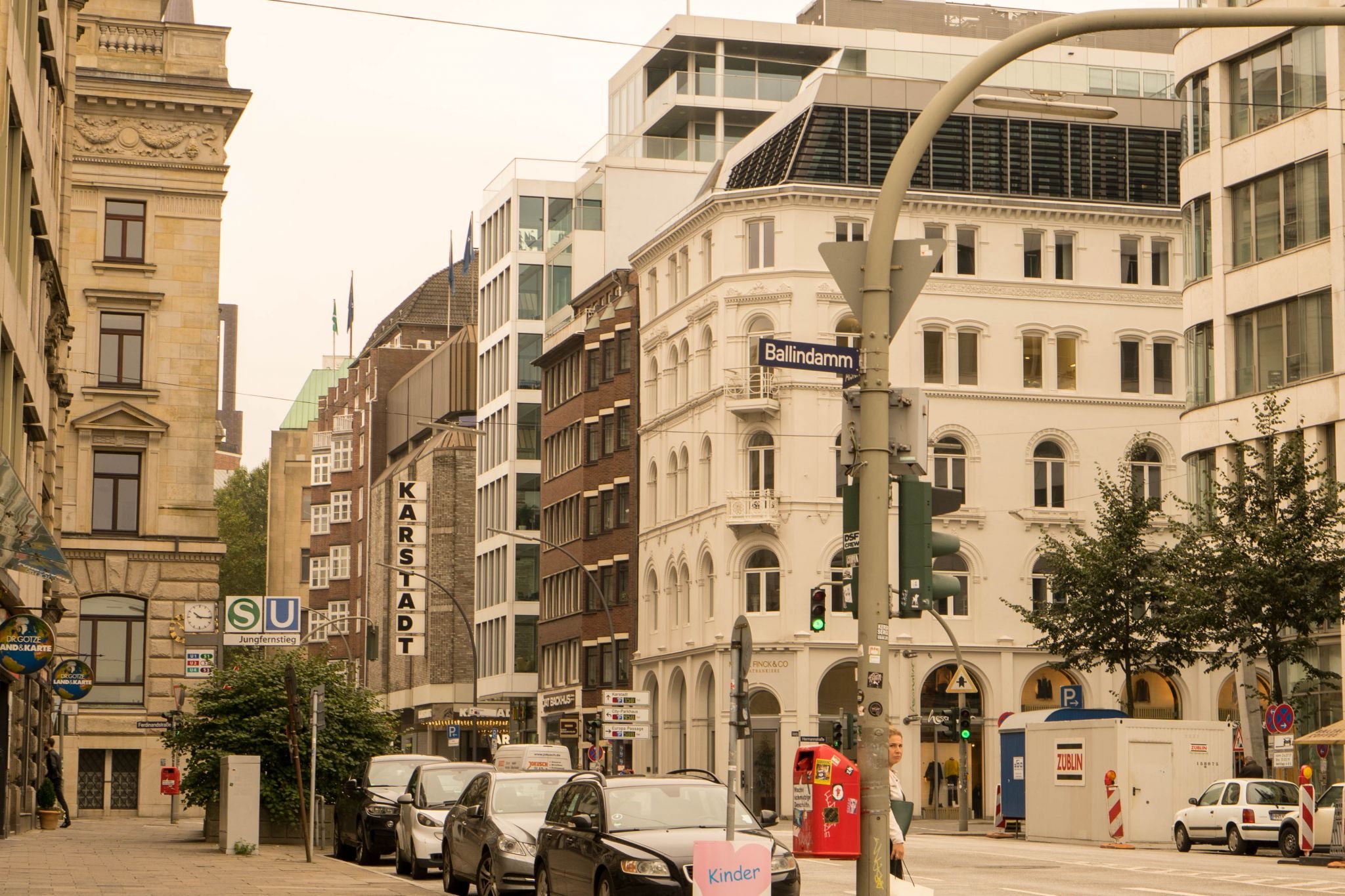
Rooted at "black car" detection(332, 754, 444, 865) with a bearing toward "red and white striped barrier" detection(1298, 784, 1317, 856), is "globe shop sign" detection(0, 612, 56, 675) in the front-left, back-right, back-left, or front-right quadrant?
back-right

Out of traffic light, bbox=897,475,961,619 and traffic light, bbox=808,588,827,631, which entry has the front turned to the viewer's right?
traffic light, bbox=897,475,961,619

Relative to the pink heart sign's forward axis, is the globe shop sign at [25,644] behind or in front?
behind

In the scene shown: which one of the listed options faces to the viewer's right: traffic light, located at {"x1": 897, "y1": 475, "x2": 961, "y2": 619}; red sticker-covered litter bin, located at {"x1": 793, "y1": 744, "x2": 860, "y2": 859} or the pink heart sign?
the traffic light

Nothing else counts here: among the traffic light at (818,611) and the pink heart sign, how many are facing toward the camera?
2

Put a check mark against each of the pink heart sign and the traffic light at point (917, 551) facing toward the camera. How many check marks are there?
1

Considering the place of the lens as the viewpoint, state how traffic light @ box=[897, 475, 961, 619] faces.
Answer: facing to the right of the viewer

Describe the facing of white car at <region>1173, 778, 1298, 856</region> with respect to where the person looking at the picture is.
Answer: facing away from the viewer and to the left of the viewer

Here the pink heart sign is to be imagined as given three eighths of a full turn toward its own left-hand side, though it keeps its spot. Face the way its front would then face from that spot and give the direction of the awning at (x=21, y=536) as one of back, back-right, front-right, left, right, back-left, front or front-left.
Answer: left

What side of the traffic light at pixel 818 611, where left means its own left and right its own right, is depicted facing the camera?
front

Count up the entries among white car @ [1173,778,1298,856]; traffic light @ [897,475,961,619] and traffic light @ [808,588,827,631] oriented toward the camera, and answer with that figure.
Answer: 1

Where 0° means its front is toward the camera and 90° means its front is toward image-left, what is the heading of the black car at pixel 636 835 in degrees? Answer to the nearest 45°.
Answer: approximately 315°

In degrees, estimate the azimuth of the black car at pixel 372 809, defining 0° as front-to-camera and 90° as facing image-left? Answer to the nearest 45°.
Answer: approximately 315°
